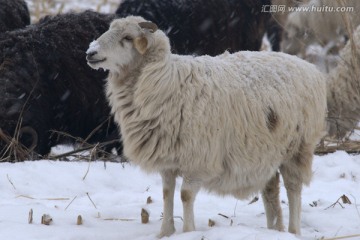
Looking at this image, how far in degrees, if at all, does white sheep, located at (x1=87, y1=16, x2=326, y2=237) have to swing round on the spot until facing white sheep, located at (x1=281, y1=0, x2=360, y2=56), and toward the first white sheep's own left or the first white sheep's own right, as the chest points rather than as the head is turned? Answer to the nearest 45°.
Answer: approximately 90° to the first white sheep's own right

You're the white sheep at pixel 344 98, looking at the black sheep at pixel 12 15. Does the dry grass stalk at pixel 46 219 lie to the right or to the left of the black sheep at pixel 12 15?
left

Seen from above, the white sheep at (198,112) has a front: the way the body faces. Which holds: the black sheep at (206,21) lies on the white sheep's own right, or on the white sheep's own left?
on the white sheep's own right

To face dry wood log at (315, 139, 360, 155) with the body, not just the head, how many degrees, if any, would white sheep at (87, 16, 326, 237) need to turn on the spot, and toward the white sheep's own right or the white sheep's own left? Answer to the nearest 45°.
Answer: approximately 135° to the white sheep's own right

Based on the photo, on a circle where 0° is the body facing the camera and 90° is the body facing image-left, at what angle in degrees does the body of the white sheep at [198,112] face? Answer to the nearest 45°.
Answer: approximately 90°

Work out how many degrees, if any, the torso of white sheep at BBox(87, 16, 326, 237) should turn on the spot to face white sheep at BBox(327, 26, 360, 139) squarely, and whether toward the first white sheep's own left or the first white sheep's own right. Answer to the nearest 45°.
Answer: approximately 135° to the first white sheep's own right
